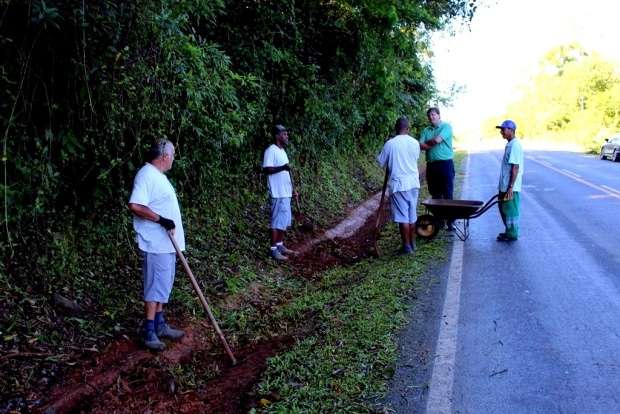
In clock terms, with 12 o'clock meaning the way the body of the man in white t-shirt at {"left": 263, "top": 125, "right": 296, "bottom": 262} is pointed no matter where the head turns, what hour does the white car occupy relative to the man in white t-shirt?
The white car is roughly at 9 o'clock from the man in white t-shirt.

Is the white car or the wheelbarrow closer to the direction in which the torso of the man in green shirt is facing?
the wheelbarrow

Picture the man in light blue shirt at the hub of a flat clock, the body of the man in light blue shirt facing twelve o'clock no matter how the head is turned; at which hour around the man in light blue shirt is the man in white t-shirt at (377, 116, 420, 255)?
The man in white t-shirt is roughly at 11 o'clock from the man in light blue shirt.

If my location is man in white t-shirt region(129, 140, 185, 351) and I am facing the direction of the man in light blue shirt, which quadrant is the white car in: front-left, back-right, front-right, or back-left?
front-left

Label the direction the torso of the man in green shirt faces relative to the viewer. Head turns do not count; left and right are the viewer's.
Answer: facing the viewer and to the left of the viewer

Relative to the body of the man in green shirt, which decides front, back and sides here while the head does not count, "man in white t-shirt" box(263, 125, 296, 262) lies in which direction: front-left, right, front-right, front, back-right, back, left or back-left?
front

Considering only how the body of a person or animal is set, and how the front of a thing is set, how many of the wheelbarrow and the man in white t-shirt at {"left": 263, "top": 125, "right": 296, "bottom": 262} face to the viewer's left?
1

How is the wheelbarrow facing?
to the viewer's left

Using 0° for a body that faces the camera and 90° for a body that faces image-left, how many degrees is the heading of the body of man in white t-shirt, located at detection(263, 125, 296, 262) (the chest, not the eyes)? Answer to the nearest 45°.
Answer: approximately 315°

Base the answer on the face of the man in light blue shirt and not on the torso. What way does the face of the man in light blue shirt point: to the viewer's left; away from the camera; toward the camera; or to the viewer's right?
to the viewer's left

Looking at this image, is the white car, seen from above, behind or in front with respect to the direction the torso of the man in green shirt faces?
behind

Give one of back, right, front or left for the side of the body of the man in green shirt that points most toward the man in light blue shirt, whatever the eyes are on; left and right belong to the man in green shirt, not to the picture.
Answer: left

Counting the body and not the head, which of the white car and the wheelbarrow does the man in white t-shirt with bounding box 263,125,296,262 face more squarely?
the wheelbarrow

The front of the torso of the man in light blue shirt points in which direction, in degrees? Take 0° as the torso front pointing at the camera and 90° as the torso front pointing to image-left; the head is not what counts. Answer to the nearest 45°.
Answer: approximately 90°

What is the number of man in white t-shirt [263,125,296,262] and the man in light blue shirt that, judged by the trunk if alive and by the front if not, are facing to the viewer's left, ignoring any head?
1
